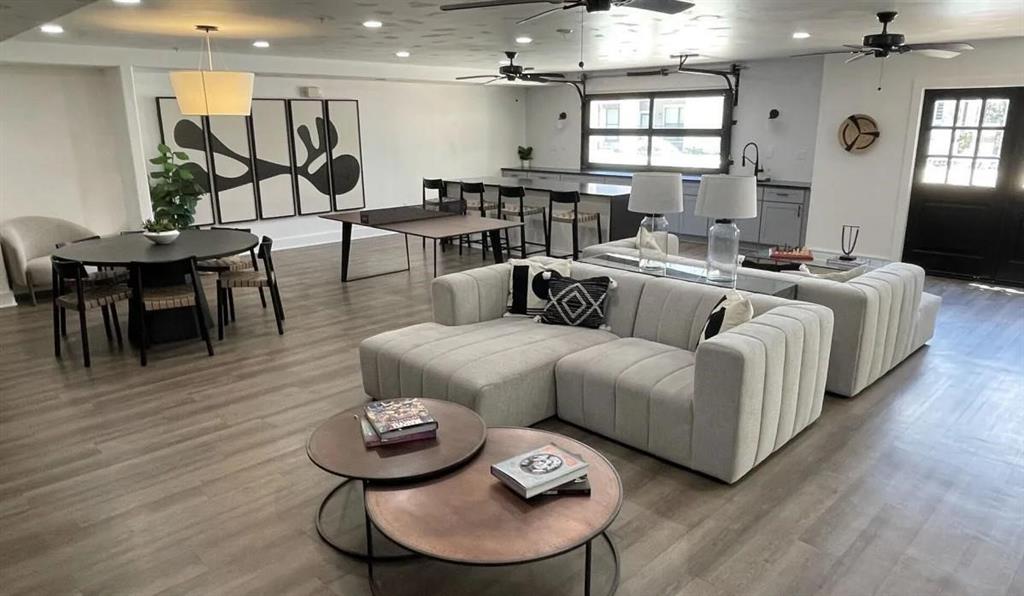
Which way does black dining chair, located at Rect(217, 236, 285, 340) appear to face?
to the viewer's left

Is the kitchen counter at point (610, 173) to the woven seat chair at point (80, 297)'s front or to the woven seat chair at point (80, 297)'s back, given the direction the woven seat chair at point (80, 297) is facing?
to the front

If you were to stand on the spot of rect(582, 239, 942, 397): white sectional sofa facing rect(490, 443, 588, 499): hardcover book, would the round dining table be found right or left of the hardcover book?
right

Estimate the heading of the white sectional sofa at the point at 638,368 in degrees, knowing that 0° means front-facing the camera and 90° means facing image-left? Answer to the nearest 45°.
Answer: approximately 45°

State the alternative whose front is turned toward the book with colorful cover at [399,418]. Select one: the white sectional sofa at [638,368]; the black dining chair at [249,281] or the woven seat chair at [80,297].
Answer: the white sectional sofa

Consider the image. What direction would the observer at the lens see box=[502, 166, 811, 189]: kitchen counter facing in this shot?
facing the viewer and to the left of the viewer

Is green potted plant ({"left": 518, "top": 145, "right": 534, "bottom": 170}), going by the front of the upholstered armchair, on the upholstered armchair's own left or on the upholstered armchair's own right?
on the upholstered armchair's own left

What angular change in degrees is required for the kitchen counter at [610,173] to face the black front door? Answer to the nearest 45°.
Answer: approximately 90° to its left

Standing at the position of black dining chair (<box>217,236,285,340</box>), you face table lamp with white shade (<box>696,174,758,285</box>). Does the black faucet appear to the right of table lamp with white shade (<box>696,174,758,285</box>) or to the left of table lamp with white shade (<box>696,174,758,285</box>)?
left

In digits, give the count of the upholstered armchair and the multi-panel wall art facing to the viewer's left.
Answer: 0

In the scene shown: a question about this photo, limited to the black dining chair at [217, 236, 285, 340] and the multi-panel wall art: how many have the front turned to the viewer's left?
1

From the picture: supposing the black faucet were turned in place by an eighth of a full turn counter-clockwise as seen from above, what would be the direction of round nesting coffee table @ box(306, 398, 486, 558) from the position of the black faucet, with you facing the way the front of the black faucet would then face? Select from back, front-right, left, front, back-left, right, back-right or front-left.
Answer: front

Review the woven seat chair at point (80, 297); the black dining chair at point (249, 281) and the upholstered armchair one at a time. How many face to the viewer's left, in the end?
1

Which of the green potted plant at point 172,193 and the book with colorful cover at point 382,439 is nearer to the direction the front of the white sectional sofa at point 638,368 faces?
the book with colorful cover

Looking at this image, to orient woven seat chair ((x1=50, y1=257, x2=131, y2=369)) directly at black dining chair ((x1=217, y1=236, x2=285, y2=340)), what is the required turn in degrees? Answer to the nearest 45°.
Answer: approximately 45° to its right

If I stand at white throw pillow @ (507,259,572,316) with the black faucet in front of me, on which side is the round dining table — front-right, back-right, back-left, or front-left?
back-left

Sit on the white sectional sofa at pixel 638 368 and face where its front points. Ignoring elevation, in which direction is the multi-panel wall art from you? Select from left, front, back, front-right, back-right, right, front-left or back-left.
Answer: right
